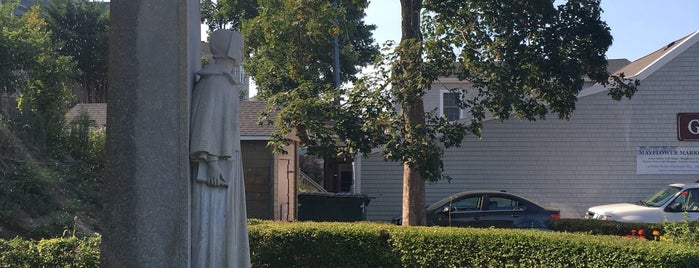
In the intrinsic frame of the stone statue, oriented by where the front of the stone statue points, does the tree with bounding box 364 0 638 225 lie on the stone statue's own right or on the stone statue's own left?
on the stone statue's own left

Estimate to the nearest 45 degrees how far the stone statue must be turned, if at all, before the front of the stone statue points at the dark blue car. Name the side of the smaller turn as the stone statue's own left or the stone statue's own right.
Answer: approximately 45° to the stone statue's own left

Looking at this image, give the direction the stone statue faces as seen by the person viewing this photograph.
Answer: facing to the right of the viewer

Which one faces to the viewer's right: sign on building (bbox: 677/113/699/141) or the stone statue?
the stone statue
